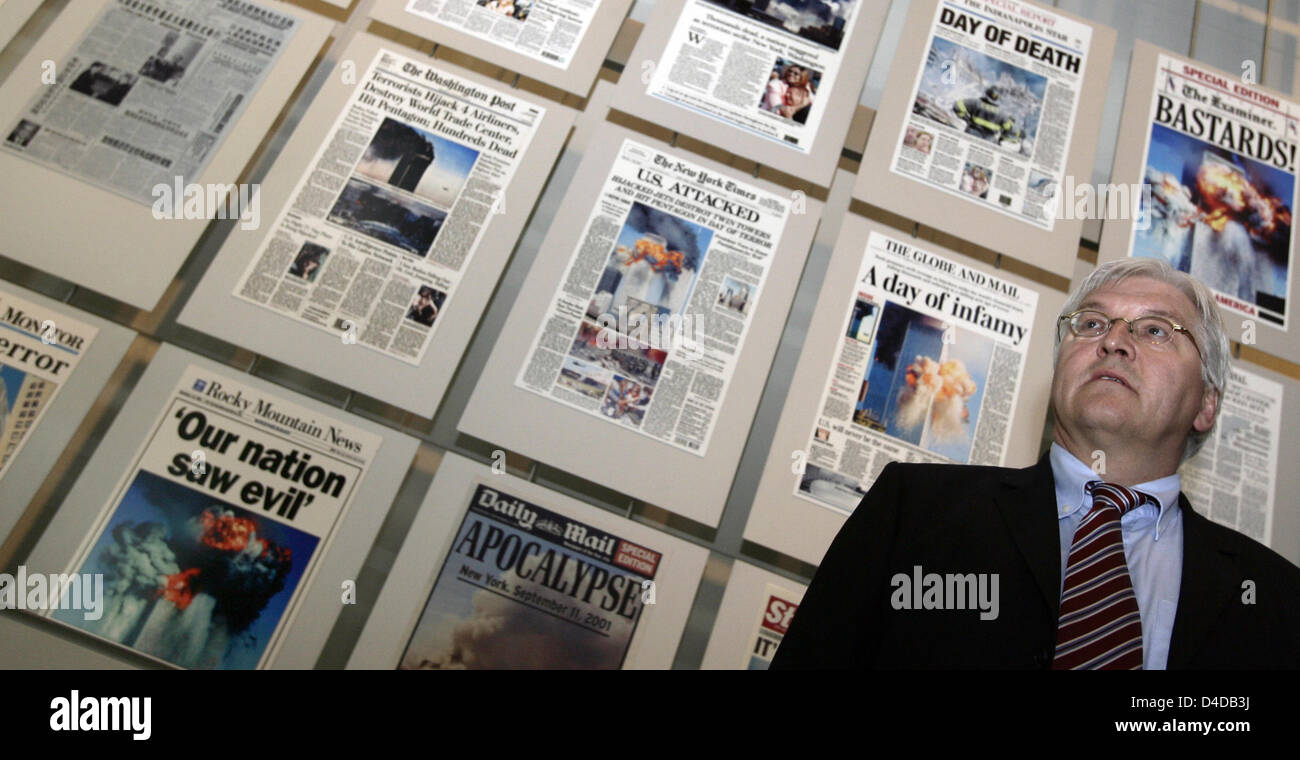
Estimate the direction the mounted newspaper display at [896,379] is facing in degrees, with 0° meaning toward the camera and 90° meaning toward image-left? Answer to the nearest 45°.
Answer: approximately 0°

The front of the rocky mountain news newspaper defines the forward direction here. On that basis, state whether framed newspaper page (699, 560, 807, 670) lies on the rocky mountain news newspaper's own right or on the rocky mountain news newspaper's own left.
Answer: on the rocky mountain news newspaper's own left

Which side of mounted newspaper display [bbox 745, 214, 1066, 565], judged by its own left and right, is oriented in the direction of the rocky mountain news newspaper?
right

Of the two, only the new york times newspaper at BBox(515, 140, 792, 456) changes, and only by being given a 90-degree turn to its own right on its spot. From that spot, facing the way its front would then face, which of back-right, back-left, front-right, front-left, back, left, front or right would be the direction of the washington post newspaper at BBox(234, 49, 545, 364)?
front

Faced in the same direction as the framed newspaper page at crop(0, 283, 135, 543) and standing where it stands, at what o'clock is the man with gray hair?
The man with gray hair is roughly at 11 o'clock from the framed newspaper page.
